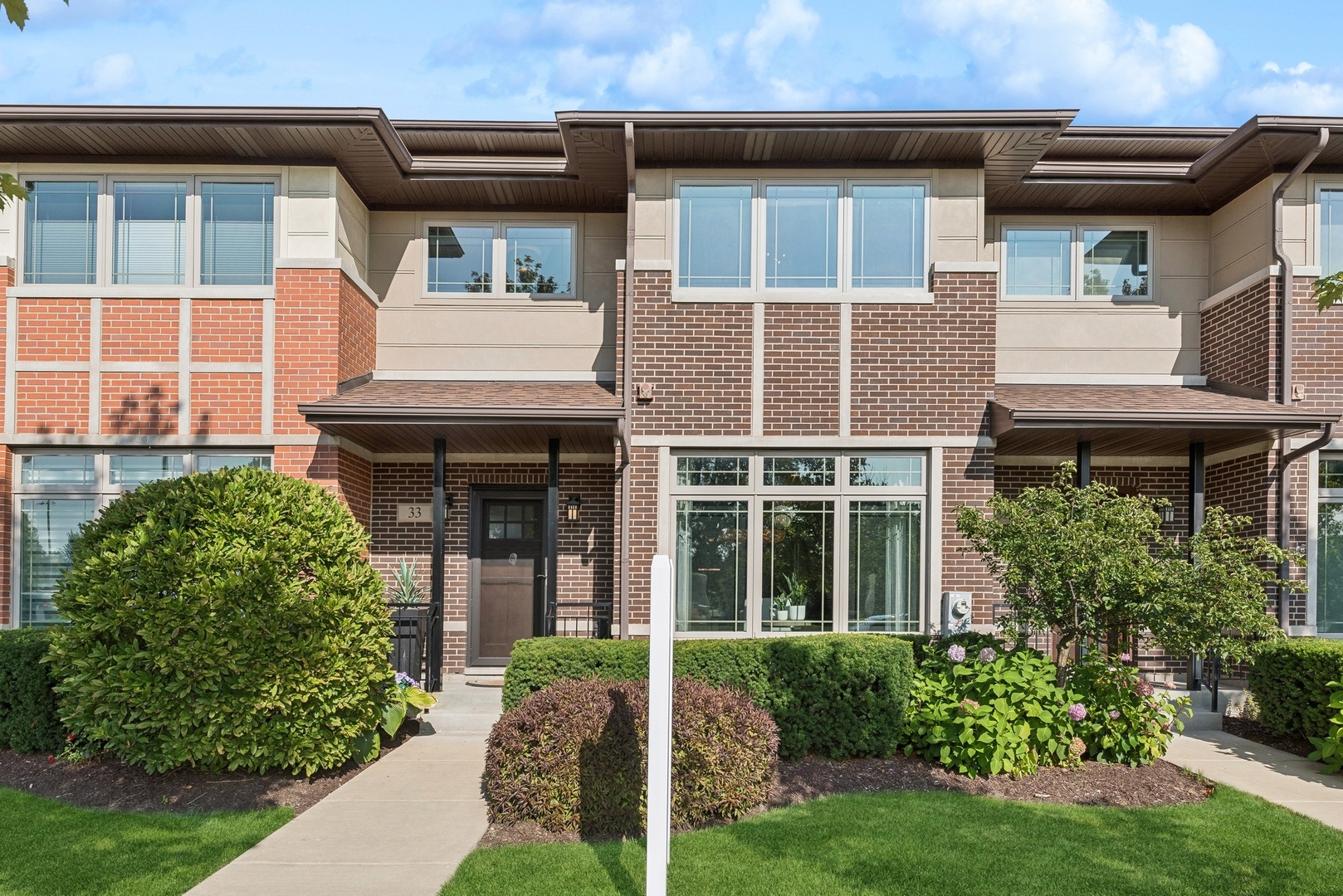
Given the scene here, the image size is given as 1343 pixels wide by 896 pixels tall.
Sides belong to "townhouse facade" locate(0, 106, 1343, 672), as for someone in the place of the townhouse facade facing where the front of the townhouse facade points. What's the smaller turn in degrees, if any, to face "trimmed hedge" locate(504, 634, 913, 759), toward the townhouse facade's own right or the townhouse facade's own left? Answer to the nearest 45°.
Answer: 0° — it already faces it

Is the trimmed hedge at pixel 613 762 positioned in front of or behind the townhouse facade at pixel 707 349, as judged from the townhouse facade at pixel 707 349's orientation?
in front

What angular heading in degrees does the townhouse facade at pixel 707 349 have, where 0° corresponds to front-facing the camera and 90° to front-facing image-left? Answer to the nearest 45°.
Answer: approximately 0°

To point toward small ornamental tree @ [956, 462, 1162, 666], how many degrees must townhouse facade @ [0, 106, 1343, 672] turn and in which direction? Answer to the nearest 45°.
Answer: approximately 45° to its left
